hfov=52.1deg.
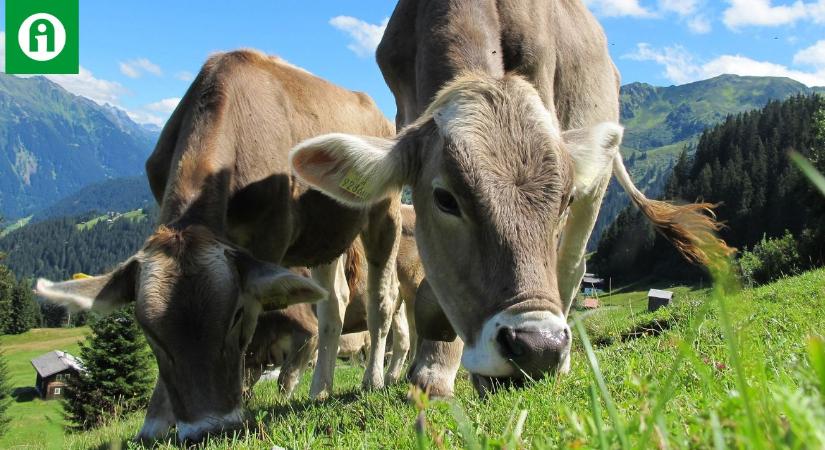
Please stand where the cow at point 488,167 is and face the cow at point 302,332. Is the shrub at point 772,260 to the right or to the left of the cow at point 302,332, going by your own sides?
right

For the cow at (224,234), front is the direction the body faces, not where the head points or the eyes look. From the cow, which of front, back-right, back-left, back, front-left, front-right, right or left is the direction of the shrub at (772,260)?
back

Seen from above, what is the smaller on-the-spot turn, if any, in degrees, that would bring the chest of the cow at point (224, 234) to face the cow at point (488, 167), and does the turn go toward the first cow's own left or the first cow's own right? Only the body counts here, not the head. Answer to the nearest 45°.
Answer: approximately 90° to the first cow's own left

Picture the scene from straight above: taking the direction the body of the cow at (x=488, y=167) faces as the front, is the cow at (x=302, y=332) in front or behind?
behind

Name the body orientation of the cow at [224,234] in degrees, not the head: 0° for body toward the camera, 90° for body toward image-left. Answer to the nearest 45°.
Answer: approximately 45°

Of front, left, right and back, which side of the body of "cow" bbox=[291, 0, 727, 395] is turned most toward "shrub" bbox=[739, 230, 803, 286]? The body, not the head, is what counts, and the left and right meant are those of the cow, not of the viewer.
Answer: back
